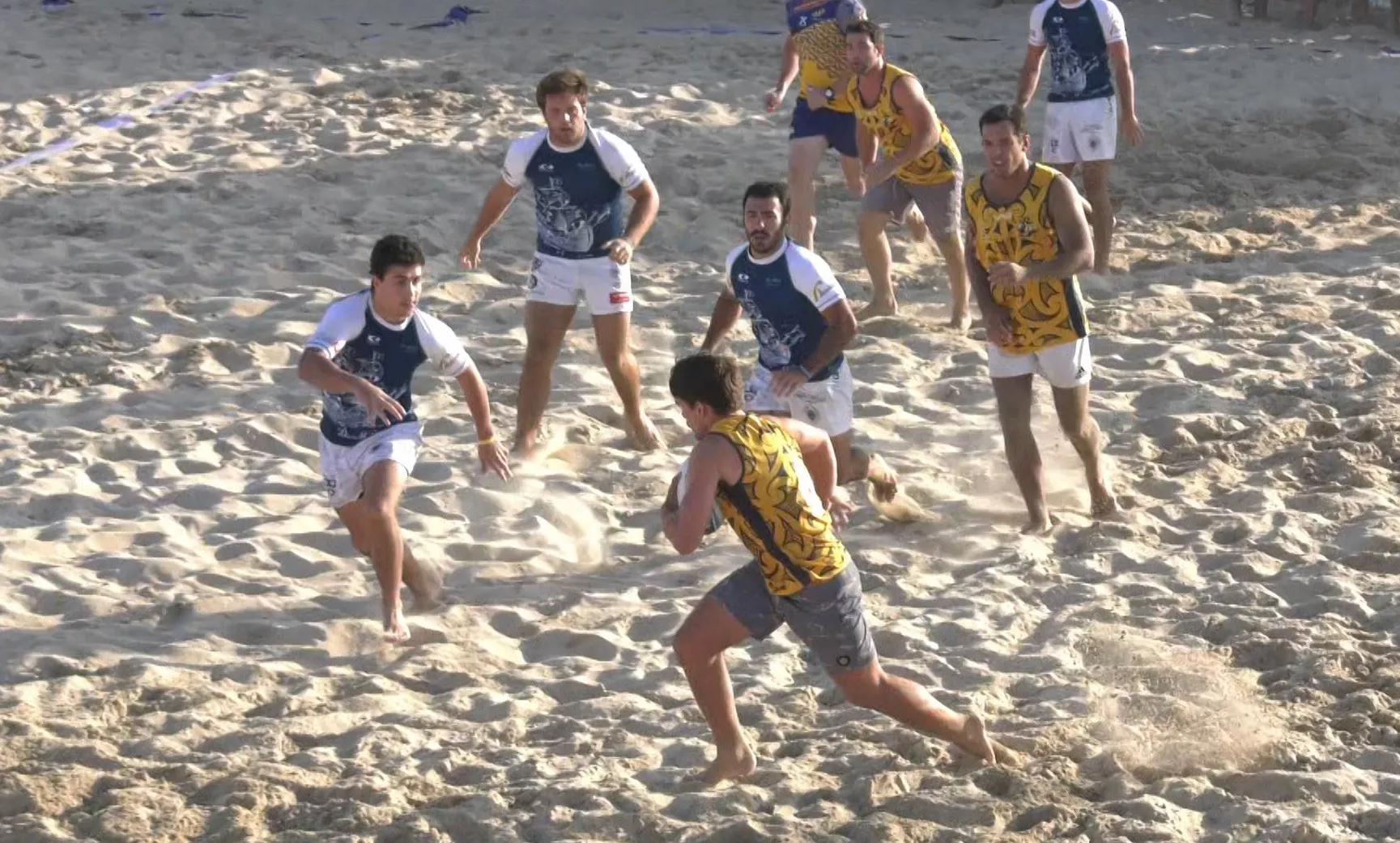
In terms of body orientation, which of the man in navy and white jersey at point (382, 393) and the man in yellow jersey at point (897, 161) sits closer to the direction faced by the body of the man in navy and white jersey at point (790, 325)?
the man in navy and white jersey

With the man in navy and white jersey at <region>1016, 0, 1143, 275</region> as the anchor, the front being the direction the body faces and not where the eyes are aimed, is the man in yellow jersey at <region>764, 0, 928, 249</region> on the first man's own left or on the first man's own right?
on the first man's own right

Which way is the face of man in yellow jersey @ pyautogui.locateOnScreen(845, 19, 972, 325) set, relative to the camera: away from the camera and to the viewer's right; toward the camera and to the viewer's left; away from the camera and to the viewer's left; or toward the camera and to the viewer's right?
toward the camera and to the viewer's left

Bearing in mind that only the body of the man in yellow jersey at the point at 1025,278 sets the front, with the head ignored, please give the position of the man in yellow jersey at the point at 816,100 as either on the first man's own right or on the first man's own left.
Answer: on the first man's own right

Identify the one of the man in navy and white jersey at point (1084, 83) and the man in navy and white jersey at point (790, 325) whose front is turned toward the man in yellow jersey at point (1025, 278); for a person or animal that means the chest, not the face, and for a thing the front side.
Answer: the man in navy and white jersey at point (1084, 83)

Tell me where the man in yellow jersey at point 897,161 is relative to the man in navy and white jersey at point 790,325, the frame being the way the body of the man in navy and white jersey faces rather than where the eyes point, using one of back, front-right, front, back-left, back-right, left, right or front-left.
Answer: back-right

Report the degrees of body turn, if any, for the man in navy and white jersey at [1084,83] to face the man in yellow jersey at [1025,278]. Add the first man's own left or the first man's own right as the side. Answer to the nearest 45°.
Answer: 0° — they already face them

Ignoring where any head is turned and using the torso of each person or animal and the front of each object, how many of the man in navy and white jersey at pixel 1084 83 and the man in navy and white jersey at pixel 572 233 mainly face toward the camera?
2

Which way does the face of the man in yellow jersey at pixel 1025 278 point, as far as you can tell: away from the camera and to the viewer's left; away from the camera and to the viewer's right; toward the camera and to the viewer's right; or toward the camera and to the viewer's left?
toward the camera and to the viewer's left

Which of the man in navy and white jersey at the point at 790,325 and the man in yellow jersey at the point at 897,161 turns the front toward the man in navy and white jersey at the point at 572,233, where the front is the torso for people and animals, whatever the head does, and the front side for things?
the man in yellow jersey

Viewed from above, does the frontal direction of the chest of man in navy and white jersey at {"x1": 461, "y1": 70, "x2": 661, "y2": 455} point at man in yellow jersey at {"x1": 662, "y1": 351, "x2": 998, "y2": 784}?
yes

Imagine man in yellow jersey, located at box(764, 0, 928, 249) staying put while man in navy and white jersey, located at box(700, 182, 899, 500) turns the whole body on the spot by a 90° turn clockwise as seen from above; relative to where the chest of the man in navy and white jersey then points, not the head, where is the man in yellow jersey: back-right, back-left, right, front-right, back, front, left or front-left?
front-right

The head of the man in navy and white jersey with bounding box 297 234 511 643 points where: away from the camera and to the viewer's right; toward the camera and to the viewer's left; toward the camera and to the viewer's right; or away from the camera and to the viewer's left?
toward the camera and to the viewer's right

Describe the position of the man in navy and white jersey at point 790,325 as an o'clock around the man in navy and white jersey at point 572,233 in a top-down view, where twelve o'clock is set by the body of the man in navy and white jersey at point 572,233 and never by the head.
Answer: the man in navy and white jersey at point 790,325 is roughly at 11 o'clock from the man in navy and white jersey at point 572,233.

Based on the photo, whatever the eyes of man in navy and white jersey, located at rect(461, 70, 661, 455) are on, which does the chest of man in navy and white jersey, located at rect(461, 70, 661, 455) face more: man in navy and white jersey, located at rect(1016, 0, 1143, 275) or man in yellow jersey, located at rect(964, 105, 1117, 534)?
the man in yellow jersey
